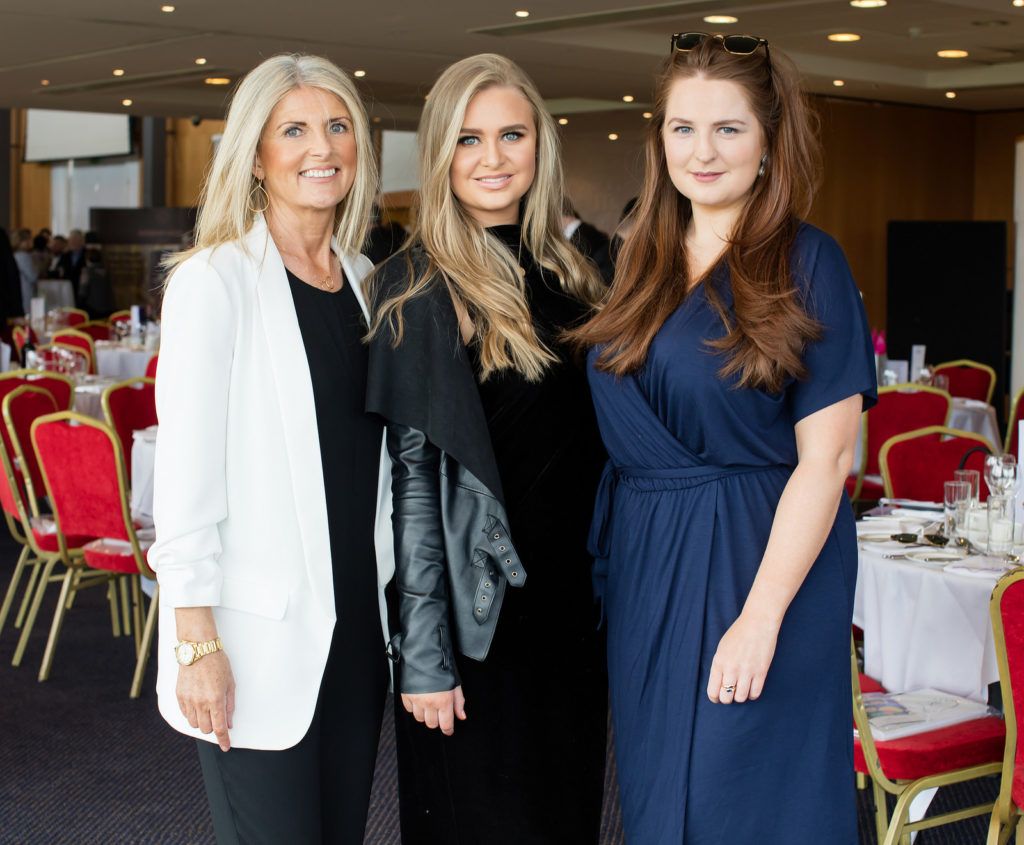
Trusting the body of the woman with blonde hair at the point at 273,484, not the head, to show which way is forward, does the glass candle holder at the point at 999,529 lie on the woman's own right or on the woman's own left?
on the woman's own left

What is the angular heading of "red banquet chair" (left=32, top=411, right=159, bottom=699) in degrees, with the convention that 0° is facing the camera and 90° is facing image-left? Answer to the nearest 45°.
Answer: approximately 225°

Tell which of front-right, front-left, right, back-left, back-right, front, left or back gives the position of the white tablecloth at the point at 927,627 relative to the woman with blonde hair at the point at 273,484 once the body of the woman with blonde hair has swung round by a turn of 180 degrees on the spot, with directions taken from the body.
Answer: right

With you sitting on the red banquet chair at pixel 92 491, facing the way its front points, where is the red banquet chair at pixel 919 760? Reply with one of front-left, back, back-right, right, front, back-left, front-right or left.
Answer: right

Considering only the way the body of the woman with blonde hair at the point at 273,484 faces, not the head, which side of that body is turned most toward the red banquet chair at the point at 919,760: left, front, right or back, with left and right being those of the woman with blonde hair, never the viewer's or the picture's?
left

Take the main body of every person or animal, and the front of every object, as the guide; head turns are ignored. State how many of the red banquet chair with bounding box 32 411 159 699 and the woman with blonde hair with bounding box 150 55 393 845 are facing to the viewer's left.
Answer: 0

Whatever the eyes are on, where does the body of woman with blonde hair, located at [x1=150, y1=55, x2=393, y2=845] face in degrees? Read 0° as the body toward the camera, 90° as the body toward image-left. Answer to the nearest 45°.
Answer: approximately 315°

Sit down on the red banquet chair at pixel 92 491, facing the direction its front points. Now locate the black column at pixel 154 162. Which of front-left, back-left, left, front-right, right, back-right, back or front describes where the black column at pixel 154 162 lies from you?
front-left

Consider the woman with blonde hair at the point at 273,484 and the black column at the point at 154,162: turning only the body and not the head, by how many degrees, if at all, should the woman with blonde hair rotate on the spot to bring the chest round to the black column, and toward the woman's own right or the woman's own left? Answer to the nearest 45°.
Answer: approximately 135° to the woman's own left

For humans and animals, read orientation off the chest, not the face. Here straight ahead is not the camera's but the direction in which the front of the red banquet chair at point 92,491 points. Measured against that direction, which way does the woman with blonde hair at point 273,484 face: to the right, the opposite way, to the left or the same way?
to the right
